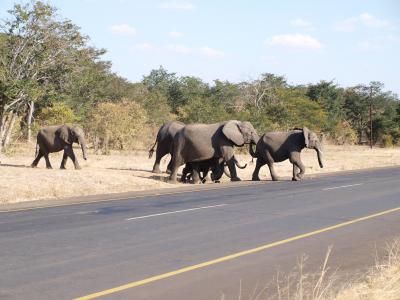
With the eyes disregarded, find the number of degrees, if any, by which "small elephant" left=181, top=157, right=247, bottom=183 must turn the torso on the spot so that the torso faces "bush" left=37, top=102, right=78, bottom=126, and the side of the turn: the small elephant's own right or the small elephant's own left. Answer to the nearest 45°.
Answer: approximately 135° to the small elephant's own left

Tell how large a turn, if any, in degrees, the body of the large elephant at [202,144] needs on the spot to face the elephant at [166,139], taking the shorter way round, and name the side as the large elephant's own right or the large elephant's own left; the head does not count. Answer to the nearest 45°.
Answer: approximately 135° to the large elephant's own left

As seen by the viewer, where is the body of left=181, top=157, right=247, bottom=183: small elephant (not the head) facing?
to the viewer's right

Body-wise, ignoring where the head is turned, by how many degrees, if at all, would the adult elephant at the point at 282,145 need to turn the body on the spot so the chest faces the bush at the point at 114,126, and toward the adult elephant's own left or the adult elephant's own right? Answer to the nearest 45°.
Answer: approximately 135° to the adult elephant's own left

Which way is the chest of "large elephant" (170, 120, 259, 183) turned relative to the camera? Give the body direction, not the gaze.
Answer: to the viewer's right

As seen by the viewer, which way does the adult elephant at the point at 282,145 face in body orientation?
to the viewer's right

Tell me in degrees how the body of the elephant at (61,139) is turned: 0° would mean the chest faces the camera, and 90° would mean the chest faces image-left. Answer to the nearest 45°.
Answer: approximately 270°

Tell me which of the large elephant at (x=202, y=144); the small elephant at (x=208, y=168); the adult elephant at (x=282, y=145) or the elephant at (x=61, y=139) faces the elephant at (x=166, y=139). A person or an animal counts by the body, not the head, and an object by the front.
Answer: the elephant at (x=61, y=139)

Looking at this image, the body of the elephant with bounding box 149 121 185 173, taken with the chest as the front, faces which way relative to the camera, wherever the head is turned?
to the viewer's right
